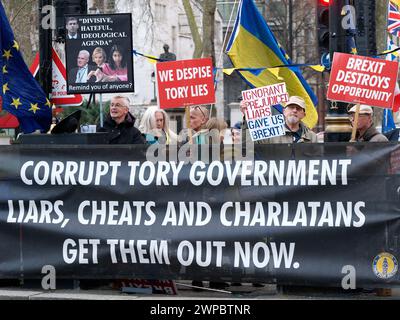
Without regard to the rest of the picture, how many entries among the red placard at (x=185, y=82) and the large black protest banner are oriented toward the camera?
2

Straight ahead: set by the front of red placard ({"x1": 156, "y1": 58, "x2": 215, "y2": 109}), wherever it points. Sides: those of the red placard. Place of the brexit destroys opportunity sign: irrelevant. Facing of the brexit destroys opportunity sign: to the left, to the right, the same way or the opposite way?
the same way

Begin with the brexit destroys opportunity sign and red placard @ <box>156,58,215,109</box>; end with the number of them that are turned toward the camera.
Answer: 2

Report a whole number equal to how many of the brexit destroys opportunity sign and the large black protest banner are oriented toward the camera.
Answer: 2

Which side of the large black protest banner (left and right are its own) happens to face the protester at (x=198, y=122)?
back

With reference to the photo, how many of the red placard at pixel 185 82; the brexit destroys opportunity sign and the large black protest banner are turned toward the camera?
3

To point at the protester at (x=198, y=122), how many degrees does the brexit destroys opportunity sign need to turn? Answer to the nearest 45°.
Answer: approximately 135° to its right

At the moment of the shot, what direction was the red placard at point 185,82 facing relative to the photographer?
facing the viewer

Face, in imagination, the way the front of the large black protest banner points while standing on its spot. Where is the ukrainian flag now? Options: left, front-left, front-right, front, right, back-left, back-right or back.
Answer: back

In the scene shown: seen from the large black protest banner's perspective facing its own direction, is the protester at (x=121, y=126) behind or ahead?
behind

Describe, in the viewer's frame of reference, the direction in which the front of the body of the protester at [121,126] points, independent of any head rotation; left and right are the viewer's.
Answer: facing the viewer and to the left of the viewer

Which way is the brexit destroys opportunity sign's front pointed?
toward the camera

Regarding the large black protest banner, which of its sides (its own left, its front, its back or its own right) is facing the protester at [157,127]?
back

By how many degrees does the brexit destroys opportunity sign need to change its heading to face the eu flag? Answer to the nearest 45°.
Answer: approximately 90° to its right

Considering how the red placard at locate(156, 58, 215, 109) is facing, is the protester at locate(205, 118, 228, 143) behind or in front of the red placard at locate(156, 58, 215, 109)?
behind
